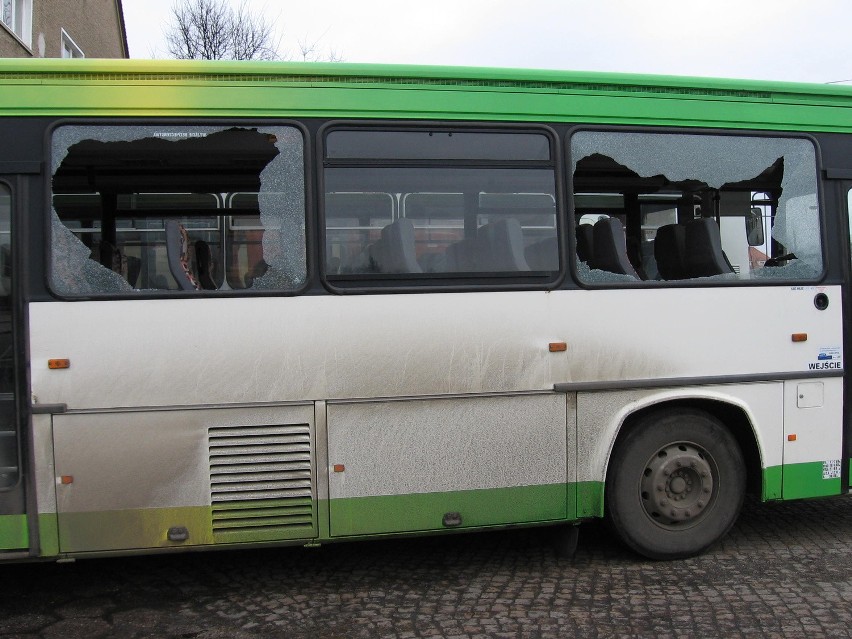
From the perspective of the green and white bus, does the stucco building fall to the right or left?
on its left

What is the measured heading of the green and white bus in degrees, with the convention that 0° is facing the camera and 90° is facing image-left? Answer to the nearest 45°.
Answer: approximately 270°
